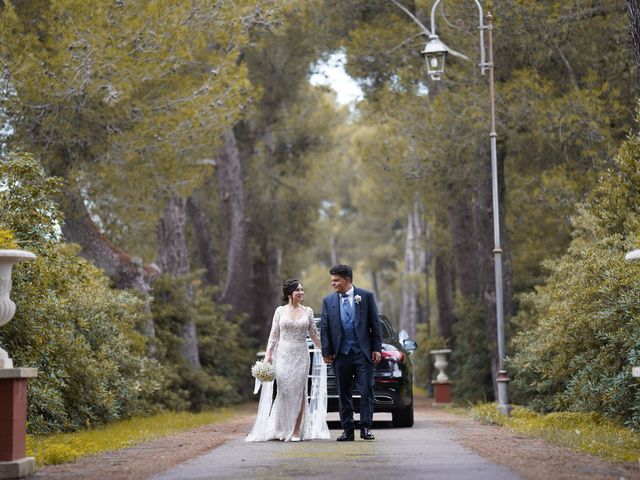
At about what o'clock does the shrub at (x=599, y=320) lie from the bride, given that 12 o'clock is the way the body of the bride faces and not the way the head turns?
The shrub is roughly at 8 o'clock from the bride.

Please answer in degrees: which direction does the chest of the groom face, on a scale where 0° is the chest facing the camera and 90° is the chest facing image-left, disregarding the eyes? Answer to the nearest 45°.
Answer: approximately 0°

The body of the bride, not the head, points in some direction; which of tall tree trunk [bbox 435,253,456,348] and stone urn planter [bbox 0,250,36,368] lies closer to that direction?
the stone urn planter

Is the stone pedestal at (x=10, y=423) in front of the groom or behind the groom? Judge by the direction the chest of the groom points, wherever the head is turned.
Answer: in front

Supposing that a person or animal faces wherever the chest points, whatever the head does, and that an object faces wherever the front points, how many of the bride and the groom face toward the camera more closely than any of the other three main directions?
2

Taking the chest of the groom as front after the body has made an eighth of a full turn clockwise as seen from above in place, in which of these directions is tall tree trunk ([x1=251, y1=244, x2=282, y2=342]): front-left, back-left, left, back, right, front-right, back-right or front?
back-right

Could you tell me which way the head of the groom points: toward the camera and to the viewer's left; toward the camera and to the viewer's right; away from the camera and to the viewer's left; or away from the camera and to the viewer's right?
toward the camera and to the viewer's left

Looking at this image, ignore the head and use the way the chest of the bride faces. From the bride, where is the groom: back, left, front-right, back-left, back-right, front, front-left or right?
front-left

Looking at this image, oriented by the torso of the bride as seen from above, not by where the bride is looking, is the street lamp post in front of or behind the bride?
behind

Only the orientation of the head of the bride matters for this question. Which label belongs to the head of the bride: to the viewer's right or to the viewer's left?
to the viewer's right

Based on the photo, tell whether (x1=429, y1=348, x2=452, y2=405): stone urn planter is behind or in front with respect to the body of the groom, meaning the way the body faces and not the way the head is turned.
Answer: behind

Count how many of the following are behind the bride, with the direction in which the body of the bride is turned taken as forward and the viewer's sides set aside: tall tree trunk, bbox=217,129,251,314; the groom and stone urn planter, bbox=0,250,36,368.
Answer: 1

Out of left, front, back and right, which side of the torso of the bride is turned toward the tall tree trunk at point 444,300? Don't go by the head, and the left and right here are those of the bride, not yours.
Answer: back

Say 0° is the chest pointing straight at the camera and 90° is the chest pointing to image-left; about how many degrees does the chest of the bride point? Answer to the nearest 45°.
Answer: approximately 0°
